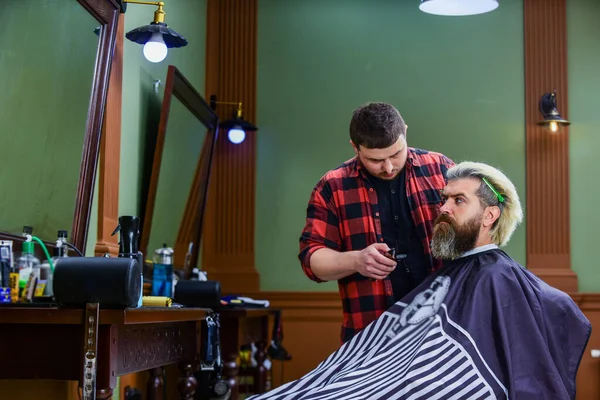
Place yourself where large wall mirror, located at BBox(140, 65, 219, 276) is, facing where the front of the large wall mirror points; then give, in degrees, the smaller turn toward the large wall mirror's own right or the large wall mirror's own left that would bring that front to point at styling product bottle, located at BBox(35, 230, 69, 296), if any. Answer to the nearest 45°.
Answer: approximately 45° to the large wall mirror's own right

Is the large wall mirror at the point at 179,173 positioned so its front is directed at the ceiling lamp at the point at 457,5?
yes

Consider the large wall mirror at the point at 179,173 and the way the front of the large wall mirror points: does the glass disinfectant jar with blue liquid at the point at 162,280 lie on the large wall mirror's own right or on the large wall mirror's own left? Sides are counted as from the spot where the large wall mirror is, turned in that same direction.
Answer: on the large wall mirror's own right

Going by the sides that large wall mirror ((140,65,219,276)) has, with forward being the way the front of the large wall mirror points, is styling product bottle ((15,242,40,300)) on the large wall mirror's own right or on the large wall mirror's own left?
on the large wall mirror's own right

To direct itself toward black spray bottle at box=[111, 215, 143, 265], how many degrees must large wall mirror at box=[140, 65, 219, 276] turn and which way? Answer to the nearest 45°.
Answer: approximately 45° to its right

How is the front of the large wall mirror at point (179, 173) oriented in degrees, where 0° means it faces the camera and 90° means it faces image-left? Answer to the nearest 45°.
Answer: approximately 315°

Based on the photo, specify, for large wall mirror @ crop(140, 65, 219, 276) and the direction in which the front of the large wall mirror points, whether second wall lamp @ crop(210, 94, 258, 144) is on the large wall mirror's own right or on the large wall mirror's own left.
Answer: on the large wall mirror's own left

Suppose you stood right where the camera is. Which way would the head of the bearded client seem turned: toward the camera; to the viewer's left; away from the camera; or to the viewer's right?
to the viewer's left

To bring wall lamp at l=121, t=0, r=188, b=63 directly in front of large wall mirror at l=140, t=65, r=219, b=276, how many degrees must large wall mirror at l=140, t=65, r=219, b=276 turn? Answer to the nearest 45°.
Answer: approximately 45° to its right
